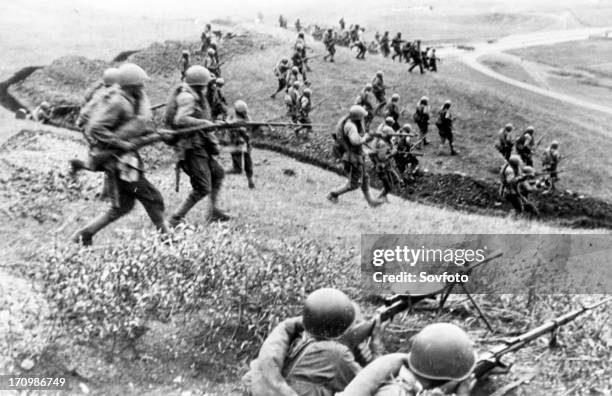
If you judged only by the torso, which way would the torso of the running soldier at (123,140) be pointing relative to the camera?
to the viewer's right

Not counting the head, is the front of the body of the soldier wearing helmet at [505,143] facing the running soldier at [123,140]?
no

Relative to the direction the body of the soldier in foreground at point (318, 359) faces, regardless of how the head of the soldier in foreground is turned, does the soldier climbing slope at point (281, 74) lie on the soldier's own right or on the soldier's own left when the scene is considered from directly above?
on the soldier's own left

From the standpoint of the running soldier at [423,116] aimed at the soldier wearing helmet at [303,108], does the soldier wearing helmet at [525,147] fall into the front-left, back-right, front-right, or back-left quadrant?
back-left

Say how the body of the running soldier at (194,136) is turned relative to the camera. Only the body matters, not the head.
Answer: to the viewer's right

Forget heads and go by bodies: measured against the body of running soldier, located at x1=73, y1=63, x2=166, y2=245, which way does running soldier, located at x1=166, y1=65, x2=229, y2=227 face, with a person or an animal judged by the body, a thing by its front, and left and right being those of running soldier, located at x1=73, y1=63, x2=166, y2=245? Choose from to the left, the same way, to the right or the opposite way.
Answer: the same way

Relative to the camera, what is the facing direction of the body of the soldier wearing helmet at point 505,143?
to the viewer's right

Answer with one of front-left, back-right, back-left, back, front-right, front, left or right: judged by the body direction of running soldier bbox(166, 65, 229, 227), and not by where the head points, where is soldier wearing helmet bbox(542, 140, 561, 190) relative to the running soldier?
front-left

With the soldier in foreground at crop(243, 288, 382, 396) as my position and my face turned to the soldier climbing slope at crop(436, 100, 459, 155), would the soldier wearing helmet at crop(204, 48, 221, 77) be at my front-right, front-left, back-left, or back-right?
front-left
